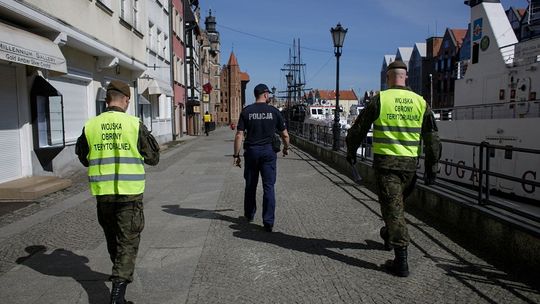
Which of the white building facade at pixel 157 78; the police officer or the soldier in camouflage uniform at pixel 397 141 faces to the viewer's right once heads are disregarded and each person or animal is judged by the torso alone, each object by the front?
the white building facade

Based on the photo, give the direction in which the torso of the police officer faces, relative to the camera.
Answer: away from the camera

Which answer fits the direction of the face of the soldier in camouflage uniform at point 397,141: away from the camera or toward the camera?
away from the camera

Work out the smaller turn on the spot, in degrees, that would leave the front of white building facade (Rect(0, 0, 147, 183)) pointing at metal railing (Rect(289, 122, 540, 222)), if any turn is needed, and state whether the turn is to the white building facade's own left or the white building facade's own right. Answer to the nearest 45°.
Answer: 0° — it already faces it

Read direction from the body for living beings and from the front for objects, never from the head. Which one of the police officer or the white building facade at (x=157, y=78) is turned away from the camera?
the police officer

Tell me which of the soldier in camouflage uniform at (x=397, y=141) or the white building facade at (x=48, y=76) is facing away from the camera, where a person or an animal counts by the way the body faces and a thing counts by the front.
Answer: the soldier in camouflage uniform

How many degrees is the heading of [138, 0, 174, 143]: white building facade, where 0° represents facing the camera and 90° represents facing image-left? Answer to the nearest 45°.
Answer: approximately 270°

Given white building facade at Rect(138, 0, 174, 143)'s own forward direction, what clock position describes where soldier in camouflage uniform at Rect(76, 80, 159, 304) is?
The soldier in camouflage uniform is roughly at 3 o'clock from the white building facade.

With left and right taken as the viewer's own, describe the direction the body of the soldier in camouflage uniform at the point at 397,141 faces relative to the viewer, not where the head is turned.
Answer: facing away from the viewer

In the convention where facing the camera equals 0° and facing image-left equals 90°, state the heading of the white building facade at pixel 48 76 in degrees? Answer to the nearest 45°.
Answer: approximately 315°

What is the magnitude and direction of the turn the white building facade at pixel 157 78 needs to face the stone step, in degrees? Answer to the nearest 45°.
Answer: approximately 90° to its right

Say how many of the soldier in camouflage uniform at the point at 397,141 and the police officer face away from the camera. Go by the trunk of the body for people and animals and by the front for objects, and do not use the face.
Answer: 2

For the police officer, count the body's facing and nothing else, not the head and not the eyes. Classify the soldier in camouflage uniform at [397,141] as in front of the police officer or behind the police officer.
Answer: behind

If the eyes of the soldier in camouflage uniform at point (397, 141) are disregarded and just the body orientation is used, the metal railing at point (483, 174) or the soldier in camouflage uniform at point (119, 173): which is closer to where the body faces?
the metal railing
